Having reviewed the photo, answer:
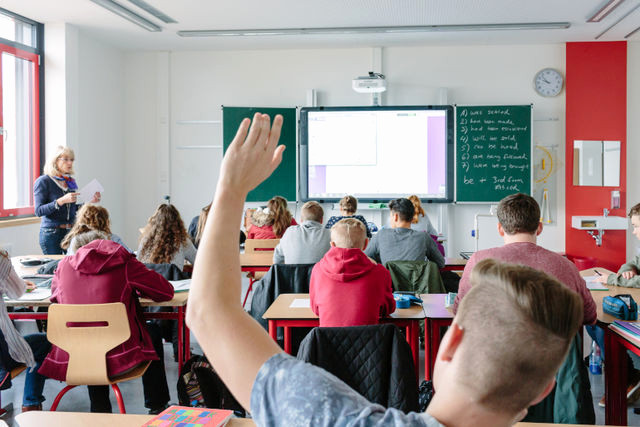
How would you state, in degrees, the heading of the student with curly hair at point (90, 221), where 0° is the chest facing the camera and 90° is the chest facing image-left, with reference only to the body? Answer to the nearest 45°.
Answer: approximately 180°

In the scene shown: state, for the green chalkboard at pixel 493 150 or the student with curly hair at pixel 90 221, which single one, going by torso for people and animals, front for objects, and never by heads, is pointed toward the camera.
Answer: the green chalkboard

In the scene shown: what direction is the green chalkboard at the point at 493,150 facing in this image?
toward the camera

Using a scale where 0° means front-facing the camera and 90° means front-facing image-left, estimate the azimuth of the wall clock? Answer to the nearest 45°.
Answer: approximately 0°

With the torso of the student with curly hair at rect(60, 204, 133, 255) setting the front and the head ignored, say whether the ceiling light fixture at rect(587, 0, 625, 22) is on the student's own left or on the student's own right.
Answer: on the student's own right

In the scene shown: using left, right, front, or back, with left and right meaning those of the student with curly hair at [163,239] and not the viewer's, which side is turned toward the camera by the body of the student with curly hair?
back

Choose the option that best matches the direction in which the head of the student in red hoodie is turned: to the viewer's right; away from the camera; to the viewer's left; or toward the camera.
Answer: away from the camera

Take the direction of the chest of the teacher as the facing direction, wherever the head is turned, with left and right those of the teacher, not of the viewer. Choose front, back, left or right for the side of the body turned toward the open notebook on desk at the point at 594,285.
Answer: front

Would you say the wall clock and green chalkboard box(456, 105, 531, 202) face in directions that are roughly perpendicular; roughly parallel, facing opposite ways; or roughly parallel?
roughly parallel

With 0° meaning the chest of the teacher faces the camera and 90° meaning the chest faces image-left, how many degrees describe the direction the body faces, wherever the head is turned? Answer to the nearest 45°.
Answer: approximately 315°

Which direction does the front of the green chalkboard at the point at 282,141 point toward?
toward the camera

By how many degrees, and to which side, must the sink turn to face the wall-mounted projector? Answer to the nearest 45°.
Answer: approximately 45° to its right

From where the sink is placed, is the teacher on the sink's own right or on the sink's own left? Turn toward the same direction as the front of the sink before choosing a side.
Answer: on the sink's own right

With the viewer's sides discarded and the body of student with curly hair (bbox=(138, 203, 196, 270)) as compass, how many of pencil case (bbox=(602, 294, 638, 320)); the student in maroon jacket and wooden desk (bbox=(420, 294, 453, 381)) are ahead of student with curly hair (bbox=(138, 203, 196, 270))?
0

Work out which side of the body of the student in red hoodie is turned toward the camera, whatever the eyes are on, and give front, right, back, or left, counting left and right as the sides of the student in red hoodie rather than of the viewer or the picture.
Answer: back

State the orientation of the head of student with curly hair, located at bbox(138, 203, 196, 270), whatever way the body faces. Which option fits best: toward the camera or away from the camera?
away from the camera
